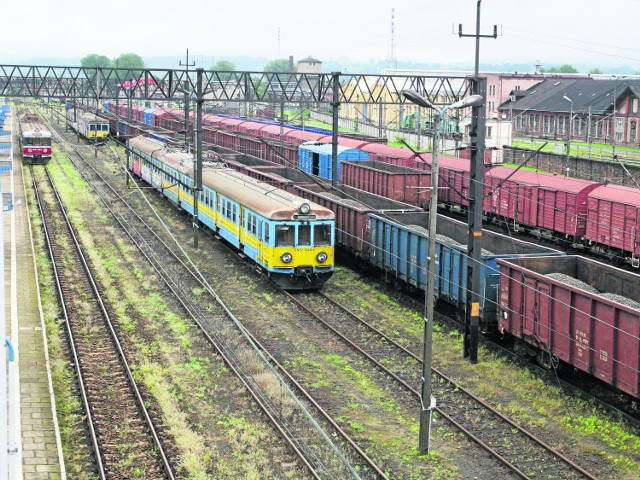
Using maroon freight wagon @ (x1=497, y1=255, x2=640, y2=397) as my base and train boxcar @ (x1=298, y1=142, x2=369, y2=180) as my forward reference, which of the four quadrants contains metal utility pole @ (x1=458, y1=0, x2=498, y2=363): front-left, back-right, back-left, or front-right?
front-left

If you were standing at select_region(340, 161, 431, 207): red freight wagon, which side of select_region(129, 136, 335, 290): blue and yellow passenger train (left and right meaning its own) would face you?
left

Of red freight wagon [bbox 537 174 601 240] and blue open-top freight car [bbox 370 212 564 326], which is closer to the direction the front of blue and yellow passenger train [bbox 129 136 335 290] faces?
the blue open-top freight car

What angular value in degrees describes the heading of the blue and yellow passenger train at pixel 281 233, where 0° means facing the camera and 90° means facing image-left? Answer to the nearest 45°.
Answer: approximately 315°

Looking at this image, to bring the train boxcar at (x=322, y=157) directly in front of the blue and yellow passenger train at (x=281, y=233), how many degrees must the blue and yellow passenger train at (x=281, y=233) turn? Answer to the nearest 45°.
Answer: approximately 135° to its left

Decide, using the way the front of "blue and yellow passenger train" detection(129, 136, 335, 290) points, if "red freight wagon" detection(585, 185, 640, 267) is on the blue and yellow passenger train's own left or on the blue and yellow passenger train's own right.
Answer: on the blue and yellow passenger train's own left

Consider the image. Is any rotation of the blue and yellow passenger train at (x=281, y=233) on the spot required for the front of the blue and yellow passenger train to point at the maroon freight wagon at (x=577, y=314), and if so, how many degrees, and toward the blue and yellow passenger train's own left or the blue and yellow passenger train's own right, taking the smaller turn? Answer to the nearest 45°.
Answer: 0° — it already faces it

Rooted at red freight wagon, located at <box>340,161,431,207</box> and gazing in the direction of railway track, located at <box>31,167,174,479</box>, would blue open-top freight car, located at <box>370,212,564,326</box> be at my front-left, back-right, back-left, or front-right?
front-left

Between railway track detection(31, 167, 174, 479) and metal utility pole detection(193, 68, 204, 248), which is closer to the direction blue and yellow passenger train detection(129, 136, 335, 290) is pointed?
the railway track
